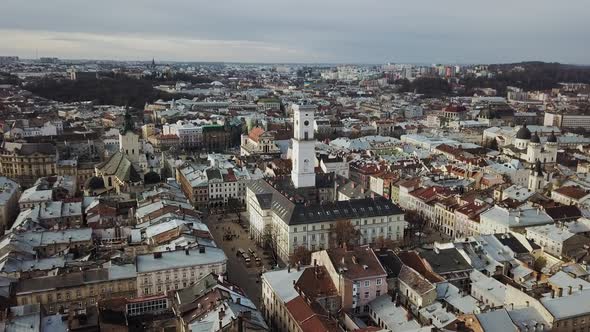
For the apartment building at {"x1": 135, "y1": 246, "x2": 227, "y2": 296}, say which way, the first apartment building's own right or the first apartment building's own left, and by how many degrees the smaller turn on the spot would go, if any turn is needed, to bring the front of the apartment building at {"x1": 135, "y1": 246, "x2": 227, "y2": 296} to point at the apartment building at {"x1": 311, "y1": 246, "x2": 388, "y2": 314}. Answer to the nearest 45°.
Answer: approximately 45° to the first apartment building's own left

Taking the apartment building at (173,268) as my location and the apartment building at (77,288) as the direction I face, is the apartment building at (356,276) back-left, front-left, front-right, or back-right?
back-left

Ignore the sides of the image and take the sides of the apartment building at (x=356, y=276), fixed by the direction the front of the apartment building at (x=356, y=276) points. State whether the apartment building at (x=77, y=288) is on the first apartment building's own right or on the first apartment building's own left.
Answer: on the first apartment building's own right

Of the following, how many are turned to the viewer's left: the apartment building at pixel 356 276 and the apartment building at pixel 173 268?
0

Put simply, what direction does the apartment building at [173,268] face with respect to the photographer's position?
facing the viewer and to the right of the viewer

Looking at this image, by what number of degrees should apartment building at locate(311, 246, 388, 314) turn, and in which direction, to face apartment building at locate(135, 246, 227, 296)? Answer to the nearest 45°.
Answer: approximately 90° to its right

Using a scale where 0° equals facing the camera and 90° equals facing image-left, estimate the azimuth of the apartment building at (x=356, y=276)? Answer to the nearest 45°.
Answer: approximately 0°
